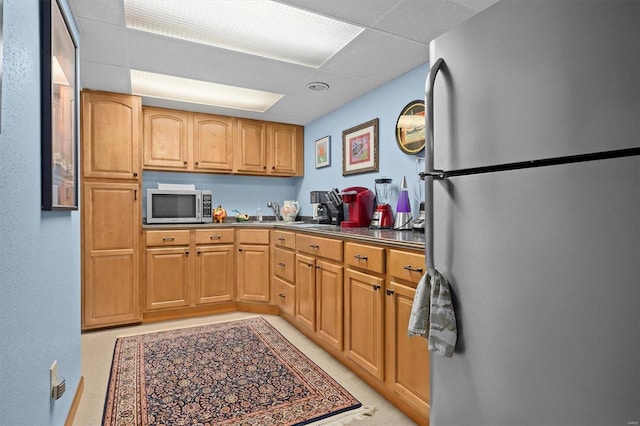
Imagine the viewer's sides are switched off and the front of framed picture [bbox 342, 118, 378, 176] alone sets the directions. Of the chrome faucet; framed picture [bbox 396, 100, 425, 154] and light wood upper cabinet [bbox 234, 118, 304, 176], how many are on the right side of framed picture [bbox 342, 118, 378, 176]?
2

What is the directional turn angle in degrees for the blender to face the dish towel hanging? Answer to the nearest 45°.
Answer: approximately 45° to its left

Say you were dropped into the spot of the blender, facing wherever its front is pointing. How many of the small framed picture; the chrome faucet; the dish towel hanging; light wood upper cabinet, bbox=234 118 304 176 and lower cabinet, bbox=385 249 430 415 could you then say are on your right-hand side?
3

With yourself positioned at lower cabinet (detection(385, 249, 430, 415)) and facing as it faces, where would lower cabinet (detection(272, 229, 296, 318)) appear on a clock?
lower cabinet (detection(272, 229, 296, 318)) is roughly at 3 o'clock from lower cabinet (detection(385, 249, 430, 415)).

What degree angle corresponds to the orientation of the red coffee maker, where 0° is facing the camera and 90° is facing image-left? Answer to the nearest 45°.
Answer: approximately 45°

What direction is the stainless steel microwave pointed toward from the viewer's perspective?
toward the camera

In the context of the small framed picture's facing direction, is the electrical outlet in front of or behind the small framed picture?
in front

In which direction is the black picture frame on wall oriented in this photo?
to the viewer's right

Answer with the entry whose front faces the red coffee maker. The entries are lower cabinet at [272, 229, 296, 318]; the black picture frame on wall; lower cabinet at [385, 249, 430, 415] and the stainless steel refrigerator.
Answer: the black picture frame on wall

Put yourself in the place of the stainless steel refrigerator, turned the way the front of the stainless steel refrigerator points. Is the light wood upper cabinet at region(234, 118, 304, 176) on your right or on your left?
on your right

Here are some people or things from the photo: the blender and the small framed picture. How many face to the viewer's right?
0

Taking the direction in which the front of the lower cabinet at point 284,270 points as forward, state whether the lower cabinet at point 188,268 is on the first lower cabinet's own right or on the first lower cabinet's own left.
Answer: on the first lower cabinet's own right

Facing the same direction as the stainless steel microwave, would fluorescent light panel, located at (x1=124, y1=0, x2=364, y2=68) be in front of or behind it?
in front
